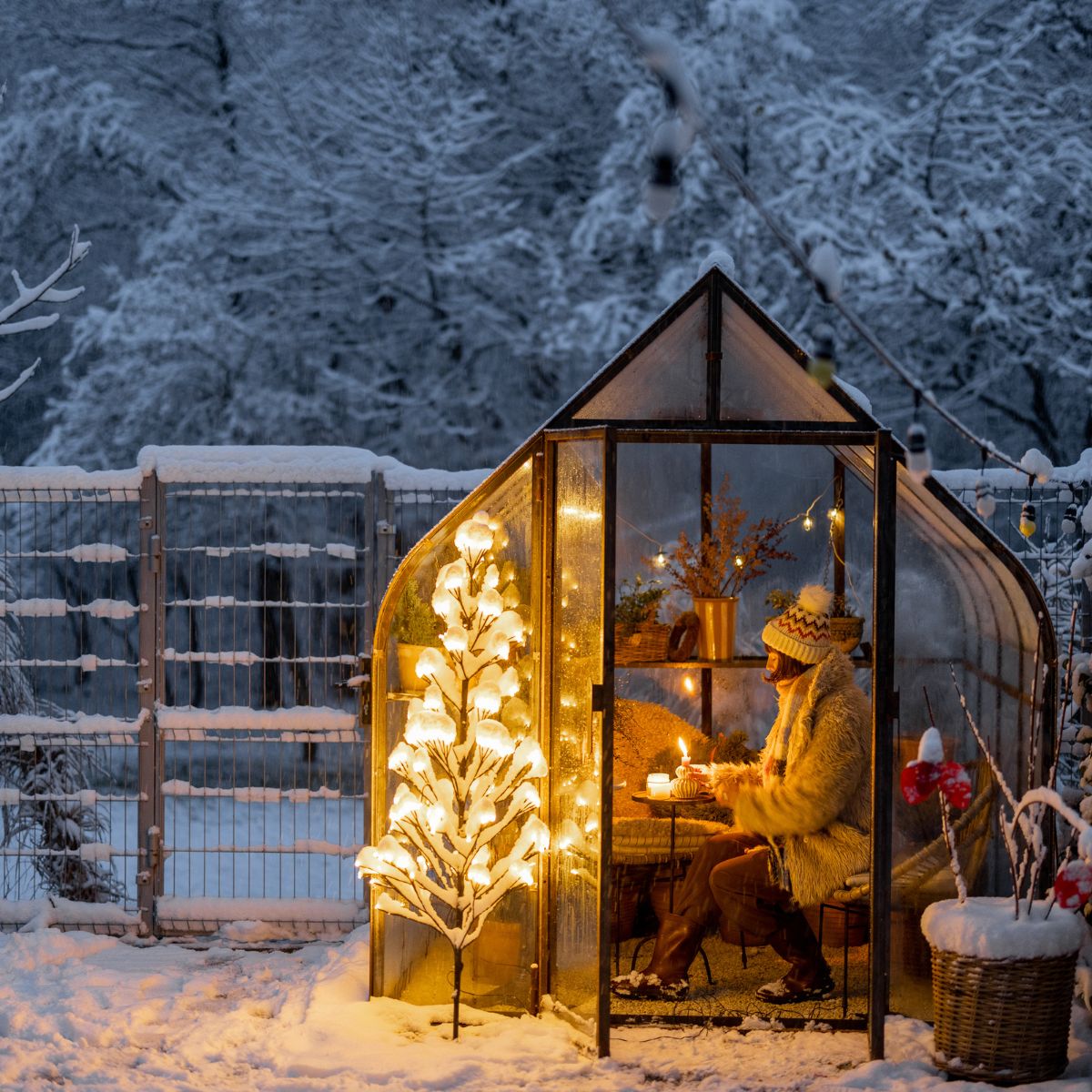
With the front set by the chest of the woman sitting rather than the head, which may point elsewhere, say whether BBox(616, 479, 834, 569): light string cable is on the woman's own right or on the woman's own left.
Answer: on the woman's own right

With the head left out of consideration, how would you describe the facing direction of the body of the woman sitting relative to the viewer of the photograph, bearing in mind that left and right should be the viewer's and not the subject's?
facing to the left of the viewer

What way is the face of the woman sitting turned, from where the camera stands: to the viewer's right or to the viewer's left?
to the viewer's left

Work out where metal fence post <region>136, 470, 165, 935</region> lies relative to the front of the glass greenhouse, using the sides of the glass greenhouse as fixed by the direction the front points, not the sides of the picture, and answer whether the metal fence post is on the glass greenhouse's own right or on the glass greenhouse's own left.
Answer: on the glass greenhouse's own right

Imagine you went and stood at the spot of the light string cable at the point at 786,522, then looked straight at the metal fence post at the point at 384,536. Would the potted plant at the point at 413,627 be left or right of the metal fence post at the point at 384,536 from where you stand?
left

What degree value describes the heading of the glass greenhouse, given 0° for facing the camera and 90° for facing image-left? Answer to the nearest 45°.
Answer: approximately 0°
